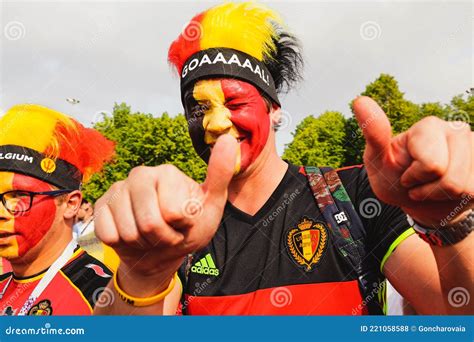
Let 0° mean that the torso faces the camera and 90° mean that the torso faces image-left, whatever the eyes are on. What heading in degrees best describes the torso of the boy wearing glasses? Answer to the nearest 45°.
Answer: approximately 45°

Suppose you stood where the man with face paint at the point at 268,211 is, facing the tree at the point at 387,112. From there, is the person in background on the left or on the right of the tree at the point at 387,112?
left

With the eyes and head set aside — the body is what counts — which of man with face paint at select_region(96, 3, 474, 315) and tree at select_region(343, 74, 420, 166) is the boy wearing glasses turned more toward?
the man with face paint

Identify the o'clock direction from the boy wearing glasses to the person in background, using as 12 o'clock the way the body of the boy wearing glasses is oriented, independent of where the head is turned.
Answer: The person in background is roughly at 5 o'clock from the boy wearing glasses.

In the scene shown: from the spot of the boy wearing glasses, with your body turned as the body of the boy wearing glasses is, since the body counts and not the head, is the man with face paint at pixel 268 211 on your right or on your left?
on your left

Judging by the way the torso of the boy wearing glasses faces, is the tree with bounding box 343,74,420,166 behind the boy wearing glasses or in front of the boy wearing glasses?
behind

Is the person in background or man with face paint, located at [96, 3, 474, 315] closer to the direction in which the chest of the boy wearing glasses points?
the man with face paint
